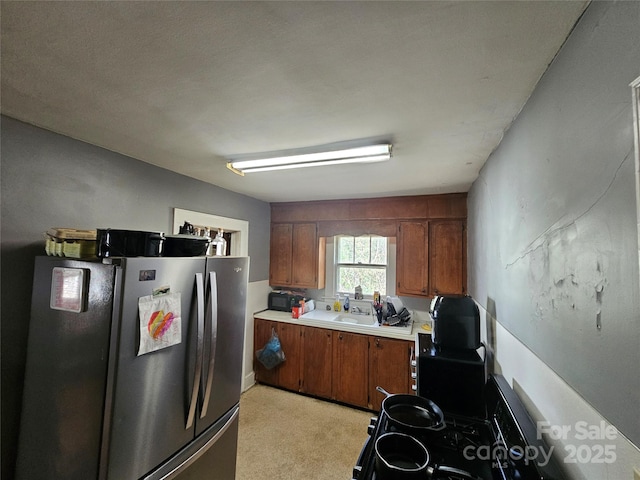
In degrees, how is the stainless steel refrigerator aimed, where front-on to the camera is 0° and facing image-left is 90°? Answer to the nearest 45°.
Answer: approximately 315°

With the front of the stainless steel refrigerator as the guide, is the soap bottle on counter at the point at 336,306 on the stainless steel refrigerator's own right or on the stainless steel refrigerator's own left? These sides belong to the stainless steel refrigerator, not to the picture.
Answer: on the stainless steel refrigerator's own left

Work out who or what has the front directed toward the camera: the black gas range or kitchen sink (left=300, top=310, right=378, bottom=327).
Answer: the kitchen sink

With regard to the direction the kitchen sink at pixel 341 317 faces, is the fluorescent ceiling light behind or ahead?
ahead

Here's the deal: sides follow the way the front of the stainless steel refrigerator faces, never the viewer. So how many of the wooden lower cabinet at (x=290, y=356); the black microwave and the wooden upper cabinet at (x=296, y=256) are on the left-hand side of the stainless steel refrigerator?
3

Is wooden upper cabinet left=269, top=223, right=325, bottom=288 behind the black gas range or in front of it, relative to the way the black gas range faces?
in front

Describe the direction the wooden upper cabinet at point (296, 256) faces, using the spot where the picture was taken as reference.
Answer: facing the viewer

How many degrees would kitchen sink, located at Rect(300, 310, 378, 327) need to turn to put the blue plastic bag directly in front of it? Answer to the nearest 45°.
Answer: approximately 90° to its right

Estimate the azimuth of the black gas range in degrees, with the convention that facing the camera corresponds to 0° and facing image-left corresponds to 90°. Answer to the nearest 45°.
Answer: approximately 90°

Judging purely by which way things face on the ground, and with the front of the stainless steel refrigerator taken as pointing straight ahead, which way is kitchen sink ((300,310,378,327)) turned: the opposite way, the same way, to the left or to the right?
to the right

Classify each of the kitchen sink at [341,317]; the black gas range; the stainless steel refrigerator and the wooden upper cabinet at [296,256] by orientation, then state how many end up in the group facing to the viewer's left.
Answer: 1

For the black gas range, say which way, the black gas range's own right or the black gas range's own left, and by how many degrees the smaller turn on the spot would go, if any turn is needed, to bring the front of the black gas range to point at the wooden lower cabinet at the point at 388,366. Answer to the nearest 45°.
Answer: approximately 45° to the black gas range's own right

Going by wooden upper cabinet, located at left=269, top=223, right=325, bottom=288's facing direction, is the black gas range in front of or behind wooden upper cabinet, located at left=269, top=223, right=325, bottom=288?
in front

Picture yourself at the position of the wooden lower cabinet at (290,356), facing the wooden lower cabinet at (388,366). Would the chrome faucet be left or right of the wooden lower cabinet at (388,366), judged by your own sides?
left

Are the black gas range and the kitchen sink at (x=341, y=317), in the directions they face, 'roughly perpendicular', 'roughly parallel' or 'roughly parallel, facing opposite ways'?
roughly perpendicular

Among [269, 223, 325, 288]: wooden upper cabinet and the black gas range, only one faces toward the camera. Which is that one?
the wooden upper cabinet

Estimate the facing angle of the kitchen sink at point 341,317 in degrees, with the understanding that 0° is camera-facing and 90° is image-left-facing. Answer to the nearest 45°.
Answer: approximately 0°

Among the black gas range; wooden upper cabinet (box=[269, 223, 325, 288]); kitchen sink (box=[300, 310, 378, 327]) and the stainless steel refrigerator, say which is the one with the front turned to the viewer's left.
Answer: the black gas range

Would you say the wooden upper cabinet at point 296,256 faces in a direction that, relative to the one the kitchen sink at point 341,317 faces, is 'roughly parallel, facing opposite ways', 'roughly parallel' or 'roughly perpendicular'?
roughly parallel
